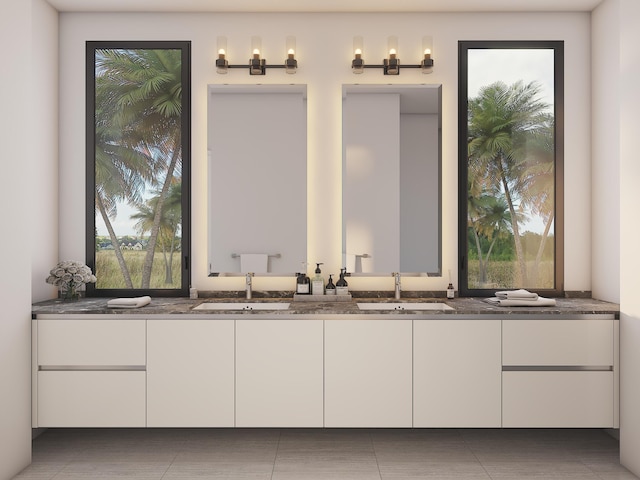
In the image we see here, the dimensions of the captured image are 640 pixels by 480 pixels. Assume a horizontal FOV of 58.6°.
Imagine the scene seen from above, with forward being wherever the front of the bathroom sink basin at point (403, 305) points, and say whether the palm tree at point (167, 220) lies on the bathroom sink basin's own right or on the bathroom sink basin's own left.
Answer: on the bathroom sink basin's own right

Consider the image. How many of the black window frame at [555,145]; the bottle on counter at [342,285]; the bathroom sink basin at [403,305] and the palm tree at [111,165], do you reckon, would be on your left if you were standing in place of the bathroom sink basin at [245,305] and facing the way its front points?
3

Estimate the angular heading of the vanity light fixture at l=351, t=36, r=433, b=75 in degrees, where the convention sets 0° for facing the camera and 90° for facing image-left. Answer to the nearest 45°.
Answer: approximately 0°

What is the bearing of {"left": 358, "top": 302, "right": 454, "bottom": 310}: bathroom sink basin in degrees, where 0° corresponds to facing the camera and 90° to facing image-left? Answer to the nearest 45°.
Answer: approximately 0°

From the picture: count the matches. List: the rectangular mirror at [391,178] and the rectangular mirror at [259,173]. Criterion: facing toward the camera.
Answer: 2

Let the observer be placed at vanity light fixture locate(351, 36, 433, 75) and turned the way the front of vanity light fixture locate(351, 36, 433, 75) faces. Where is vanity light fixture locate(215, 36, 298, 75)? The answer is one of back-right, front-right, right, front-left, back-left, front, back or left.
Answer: right

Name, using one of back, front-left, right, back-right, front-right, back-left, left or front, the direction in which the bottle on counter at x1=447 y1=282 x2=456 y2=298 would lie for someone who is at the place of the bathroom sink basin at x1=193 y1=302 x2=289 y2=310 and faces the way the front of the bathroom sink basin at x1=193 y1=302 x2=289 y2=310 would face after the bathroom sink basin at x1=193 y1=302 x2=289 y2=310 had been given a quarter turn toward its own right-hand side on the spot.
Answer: back

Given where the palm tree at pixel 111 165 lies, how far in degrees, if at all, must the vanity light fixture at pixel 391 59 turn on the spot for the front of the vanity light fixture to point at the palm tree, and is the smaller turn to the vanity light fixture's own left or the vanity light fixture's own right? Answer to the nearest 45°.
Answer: approximately 90° to the vanity light fixture's own right
